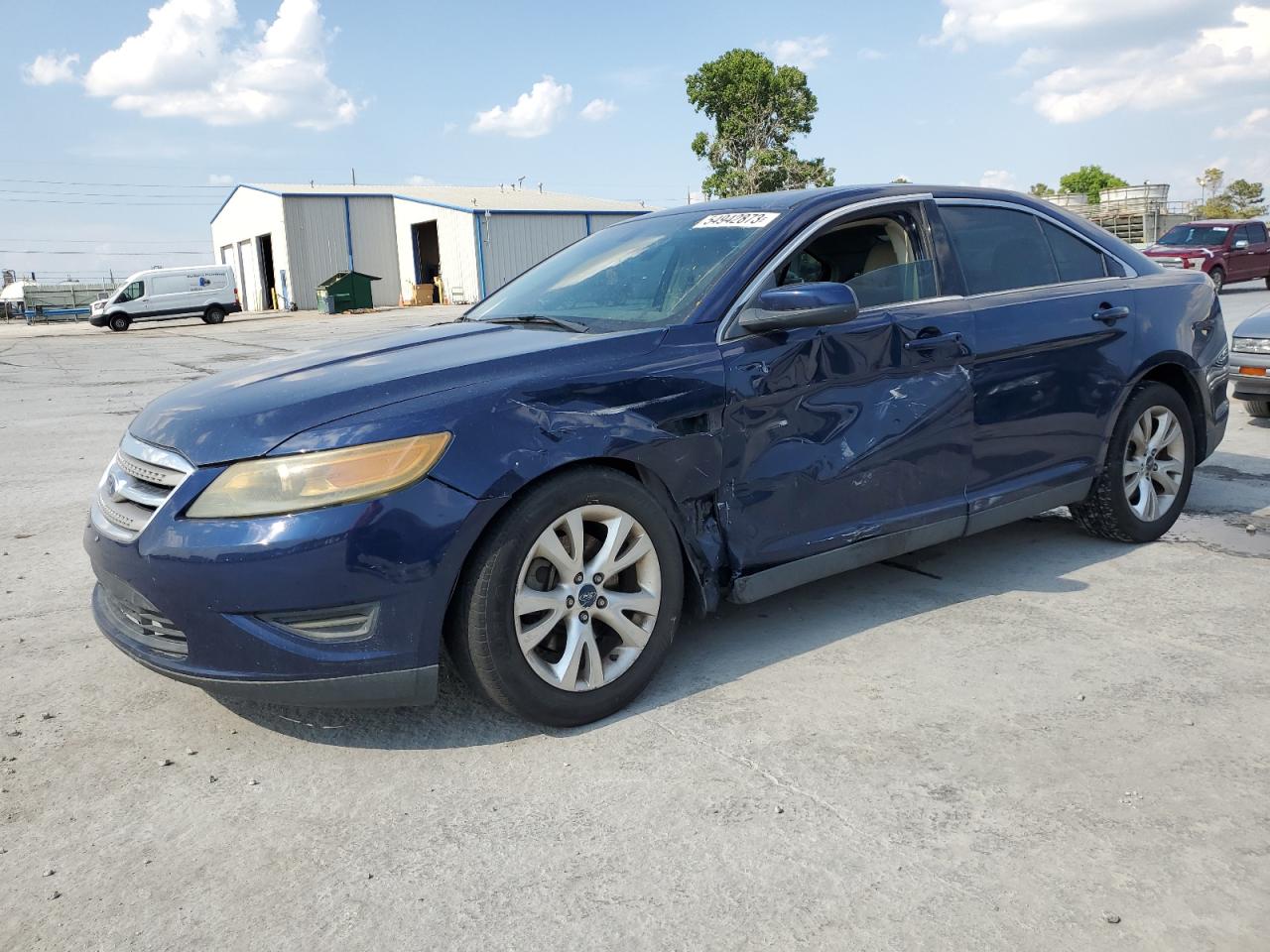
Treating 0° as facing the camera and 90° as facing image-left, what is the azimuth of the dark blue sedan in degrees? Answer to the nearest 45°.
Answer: approximately 45°

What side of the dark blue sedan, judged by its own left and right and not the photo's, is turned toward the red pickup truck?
back

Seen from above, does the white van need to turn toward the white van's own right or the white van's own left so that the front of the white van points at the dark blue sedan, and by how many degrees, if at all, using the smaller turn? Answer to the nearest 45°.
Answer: approximately 90° to the white van's own left

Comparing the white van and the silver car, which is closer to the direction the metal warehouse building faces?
the white van

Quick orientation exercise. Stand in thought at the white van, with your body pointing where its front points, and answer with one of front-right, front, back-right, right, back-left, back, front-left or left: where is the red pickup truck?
back-left

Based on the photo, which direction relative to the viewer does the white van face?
to the viewer's left

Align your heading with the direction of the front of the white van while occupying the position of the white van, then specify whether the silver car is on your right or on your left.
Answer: on your left

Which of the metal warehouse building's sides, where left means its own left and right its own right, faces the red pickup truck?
left

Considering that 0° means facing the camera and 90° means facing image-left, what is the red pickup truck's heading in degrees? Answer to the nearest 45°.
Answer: approximately 45°

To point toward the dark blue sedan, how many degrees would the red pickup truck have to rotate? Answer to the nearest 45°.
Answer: approximately 45° to its left

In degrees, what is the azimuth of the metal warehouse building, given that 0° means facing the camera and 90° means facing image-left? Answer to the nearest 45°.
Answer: approximately 45°

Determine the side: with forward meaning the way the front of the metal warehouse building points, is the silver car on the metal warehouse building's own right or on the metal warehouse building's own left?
on the metal warehouse building's own left

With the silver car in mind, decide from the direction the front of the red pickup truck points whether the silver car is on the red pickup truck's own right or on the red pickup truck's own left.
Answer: on the red pickup truck's own left
